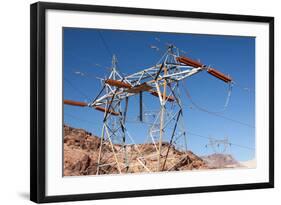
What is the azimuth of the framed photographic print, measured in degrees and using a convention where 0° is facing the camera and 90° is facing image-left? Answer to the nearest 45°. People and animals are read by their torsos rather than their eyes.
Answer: approximately 315°
